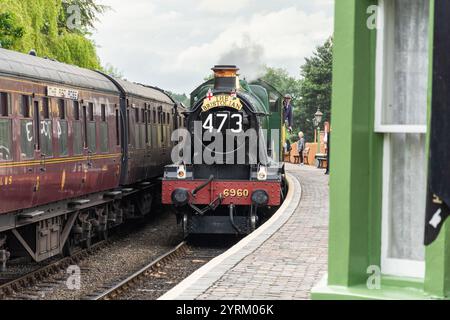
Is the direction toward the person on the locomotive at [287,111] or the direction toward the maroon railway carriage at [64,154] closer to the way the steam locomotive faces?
the maroon railway carriage

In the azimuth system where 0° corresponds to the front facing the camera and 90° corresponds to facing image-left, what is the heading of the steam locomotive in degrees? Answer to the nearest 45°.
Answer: approximately 0°

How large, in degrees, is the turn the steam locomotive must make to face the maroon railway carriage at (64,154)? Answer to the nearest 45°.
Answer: approximately 45° to its right

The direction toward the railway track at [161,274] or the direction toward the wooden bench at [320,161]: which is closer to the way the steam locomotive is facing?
the railway track

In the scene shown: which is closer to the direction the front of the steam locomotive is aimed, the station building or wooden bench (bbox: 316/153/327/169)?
the station building

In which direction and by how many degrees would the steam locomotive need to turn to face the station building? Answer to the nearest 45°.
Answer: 0° — it already faces it

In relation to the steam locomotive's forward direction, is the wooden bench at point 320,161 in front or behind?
behind
